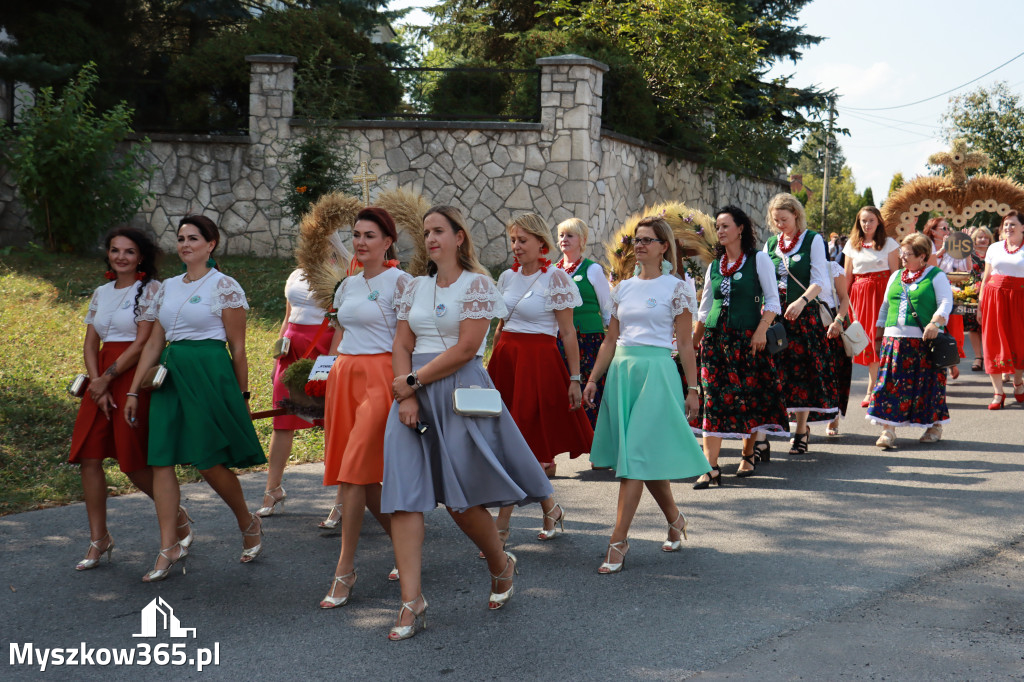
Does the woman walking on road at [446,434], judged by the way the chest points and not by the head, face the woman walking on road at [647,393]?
no

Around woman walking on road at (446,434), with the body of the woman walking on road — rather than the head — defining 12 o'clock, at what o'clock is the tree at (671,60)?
The tree is roughly at 5 o'clock from the woman walking on road.

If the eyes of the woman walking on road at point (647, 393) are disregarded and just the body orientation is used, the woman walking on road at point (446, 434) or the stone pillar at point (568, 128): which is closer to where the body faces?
the woman walking on road

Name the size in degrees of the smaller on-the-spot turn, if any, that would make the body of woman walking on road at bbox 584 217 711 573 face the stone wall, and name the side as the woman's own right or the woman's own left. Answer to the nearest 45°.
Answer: approximately 135° to the woman's own right

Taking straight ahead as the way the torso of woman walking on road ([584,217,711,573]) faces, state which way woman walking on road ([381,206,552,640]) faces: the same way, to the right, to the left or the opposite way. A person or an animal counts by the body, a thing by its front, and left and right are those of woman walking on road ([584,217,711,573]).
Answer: the same way

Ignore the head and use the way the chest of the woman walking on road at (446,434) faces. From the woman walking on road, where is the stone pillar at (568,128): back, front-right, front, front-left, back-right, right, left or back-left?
back-right

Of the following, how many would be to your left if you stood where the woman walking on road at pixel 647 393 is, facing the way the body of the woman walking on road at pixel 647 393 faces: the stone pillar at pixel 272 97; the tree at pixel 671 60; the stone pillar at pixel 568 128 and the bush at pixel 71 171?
0

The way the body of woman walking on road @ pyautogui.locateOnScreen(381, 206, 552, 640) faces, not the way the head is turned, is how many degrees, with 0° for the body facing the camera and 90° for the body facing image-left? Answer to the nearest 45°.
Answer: approximately 45°

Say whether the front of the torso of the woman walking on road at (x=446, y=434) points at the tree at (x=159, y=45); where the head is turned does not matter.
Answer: no

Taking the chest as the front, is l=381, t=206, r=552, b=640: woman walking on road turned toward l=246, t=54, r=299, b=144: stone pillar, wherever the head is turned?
no

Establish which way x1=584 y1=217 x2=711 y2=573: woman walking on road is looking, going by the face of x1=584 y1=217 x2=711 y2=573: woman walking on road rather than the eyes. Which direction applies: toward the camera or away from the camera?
toward the camera

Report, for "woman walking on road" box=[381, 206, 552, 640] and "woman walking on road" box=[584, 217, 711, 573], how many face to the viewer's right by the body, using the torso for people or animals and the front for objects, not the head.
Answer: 0

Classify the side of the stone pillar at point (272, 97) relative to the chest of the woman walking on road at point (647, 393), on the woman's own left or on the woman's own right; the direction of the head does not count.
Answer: on the woman's own right

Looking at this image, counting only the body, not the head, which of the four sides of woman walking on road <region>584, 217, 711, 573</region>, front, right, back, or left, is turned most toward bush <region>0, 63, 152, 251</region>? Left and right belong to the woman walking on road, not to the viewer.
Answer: right

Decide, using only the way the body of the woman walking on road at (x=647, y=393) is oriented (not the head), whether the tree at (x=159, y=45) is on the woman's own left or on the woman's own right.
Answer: on the woman's own right

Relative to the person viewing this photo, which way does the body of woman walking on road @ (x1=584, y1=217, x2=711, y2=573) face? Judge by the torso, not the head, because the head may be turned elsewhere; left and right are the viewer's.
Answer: facing the viewer and to the left of the viewer

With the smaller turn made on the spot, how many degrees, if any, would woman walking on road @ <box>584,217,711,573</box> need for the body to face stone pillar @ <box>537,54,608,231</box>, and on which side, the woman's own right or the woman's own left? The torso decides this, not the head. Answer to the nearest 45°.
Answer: approximately 135° to the woman's own right
